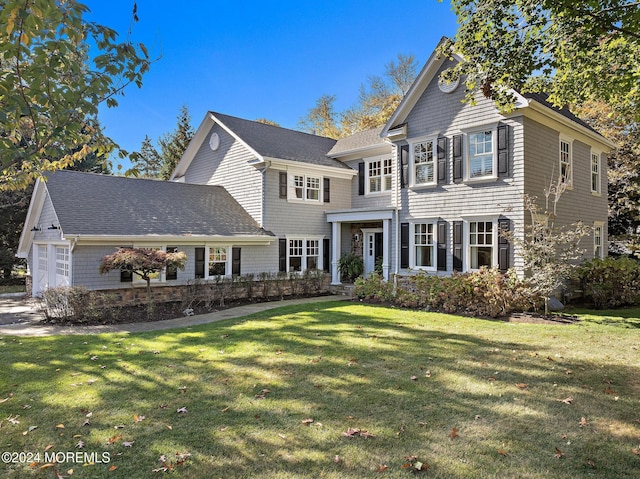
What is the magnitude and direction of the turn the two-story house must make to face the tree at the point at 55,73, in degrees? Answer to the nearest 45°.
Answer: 0° — it already faces it

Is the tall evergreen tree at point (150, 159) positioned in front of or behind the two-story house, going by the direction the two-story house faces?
behind

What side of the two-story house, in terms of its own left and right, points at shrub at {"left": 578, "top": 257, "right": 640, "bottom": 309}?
left

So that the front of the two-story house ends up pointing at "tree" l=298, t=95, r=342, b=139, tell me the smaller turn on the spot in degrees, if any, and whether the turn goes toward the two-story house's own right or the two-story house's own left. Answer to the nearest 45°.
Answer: approximately 180°

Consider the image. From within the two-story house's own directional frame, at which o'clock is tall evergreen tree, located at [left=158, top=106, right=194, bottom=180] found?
The tall evergreen tree is roughly at 5 o'clock from the two-story house.

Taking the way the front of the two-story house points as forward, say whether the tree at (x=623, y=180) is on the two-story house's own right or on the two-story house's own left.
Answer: on the two-story house's own left

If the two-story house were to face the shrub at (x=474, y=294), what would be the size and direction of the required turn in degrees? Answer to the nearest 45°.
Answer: approximately 45° to its left

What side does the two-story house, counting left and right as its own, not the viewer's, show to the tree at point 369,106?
back

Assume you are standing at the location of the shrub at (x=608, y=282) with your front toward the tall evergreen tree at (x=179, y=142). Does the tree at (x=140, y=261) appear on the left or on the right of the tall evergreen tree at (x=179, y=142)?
left

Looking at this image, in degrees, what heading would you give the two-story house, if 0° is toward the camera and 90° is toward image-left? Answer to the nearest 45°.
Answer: approximately 0°
